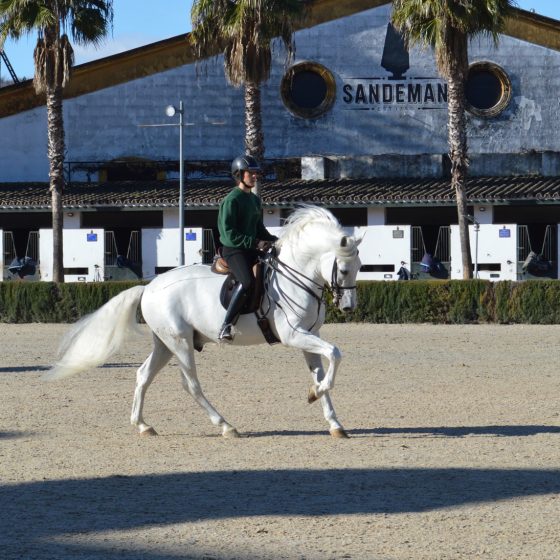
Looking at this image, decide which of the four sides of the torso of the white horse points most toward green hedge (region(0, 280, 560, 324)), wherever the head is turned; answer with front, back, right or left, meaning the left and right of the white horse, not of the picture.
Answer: left

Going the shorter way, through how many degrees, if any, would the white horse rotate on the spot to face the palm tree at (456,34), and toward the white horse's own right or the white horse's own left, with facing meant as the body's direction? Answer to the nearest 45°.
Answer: approximately 90° to the white horse's own left

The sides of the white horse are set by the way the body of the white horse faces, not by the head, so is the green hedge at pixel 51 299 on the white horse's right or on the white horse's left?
on the white horse's left

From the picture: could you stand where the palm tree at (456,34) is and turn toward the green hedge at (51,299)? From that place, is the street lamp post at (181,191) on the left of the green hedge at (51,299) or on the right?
right

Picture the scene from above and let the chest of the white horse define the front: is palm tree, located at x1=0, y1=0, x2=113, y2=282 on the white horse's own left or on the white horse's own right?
on the white horse's own left

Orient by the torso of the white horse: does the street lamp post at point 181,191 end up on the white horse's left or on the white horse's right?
on the white horse's left

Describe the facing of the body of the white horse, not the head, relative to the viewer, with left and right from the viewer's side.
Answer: facing to the right of the viewer

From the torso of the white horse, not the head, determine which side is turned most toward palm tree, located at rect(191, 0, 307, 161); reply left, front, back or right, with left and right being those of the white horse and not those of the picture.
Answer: left
